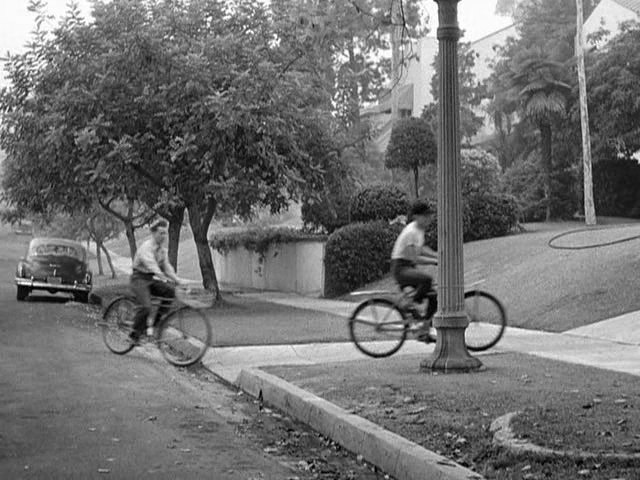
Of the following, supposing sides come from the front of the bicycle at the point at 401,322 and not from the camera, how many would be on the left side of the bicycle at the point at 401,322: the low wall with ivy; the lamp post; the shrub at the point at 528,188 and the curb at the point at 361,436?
2

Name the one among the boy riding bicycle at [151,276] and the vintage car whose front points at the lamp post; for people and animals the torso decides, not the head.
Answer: the boy riding bicycle

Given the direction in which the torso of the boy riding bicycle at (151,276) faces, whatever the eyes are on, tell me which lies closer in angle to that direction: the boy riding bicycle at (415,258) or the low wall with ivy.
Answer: the boy riding bicycle

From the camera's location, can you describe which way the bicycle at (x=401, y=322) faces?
facing to the right of the viewer

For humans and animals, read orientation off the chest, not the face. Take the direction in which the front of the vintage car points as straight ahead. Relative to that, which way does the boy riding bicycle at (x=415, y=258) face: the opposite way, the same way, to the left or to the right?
to the right

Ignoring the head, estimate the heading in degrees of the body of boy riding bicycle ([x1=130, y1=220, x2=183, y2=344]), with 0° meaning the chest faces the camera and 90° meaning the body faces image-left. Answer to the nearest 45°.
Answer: approximately 315°
